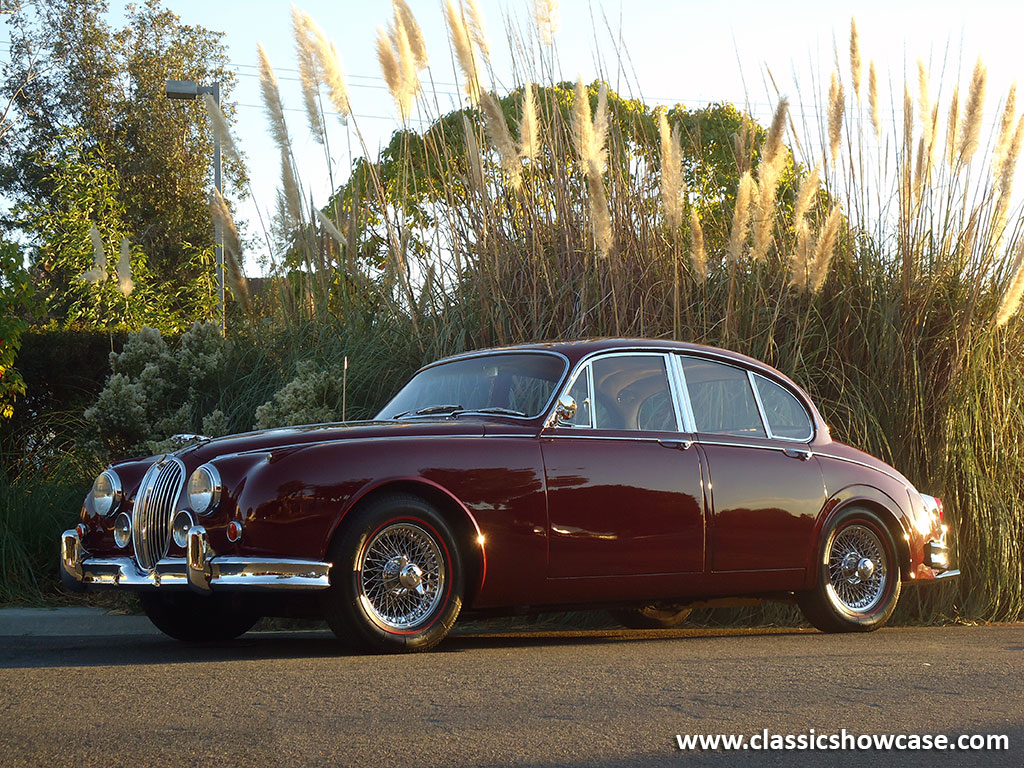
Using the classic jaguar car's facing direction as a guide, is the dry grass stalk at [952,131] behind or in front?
behind

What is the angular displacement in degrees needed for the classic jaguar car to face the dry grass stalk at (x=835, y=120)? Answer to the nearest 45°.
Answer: approximately 180°

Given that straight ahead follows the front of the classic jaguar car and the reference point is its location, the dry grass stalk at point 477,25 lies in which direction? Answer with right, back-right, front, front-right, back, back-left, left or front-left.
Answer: back-right

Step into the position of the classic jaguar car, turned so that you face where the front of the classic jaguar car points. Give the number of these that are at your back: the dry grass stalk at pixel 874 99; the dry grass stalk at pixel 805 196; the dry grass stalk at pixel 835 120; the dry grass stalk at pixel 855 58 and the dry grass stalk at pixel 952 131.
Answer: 5

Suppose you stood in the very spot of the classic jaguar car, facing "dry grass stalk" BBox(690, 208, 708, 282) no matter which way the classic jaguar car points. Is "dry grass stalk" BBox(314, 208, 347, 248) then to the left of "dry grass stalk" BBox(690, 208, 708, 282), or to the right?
left

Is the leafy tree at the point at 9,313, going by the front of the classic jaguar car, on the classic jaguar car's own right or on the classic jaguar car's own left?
on the classic jaguar car's own right

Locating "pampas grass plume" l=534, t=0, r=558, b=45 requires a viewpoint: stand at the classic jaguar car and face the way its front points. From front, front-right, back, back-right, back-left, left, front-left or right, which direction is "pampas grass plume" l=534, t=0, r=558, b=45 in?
back-right

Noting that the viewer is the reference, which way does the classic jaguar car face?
facing the viewer and to the left of the viewer

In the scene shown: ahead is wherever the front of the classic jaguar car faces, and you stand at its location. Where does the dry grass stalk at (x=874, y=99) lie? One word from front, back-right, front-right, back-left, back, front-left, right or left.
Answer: back

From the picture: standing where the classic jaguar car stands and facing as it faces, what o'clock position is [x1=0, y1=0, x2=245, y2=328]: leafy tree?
The leafy tree is roughly at 4 o'clock from the classic jaguar car.

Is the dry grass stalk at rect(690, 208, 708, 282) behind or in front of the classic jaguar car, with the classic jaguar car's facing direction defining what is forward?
behind

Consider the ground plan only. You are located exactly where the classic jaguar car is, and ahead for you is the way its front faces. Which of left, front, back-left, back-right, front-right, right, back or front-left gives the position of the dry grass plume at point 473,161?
back-right

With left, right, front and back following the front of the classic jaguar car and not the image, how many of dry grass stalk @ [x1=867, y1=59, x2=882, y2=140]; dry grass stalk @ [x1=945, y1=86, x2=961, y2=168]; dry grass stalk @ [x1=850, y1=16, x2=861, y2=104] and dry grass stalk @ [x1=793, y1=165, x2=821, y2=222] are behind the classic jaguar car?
4

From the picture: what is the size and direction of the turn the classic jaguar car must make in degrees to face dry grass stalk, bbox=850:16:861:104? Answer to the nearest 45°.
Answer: approximately 180°
